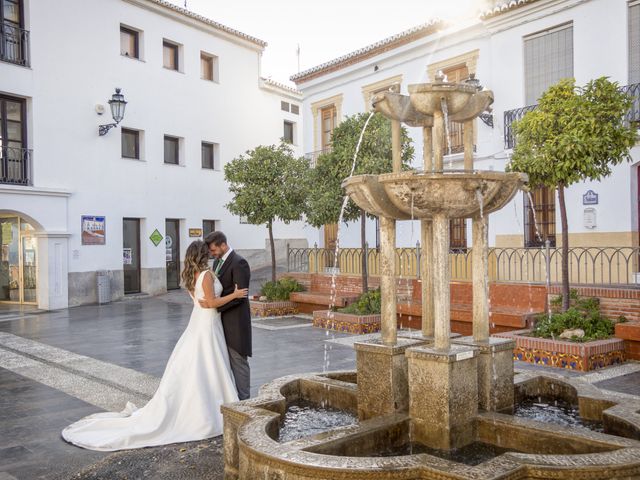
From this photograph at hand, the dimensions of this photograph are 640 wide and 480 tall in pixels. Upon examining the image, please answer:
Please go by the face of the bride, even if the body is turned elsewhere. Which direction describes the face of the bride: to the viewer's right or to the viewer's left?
to the viewer's right

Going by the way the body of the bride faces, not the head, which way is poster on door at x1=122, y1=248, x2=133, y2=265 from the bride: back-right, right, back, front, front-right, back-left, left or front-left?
front-left

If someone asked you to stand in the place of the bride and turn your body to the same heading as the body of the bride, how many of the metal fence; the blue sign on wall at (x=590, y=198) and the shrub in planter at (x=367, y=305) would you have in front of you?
3

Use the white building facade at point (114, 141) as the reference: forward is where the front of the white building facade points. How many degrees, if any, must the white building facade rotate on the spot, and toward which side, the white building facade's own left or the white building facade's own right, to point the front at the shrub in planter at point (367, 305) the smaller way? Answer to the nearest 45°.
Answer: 0° — it already faces it

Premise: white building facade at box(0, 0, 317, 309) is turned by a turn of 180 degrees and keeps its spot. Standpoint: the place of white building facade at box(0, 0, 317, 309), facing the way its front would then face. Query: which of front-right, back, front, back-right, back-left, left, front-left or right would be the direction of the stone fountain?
back-left

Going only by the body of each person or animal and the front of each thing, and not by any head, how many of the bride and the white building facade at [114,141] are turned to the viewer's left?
0

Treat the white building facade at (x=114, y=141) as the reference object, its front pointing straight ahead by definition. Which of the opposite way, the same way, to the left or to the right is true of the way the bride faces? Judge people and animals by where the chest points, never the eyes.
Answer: to the left

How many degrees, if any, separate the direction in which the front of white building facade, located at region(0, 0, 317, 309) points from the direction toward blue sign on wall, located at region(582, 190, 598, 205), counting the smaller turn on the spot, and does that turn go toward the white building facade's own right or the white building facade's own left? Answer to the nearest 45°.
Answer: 0° — it already faces it

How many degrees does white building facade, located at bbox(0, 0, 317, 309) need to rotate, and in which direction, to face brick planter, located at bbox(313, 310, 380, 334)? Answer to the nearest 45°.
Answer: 0° — it already faces it

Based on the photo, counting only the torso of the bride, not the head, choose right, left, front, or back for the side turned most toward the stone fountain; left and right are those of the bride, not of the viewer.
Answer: front

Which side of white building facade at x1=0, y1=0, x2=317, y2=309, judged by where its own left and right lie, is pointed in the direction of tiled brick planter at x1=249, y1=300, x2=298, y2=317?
front

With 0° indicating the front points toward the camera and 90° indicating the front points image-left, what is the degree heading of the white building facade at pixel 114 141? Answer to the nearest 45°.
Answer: approximately 315°

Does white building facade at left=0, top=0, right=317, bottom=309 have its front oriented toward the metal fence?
yes

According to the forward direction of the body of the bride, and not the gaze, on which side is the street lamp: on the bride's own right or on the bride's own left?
on the bride's own left

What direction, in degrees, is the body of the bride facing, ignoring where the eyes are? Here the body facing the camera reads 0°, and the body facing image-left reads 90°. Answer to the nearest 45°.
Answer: approximately 225°

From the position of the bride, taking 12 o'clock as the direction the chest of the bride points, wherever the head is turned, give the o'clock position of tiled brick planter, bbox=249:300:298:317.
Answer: The tiled brick planter is roughly at 11 o'clock from the bride.

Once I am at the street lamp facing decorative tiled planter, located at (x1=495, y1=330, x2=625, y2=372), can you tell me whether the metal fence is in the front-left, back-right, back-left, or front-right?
front-left

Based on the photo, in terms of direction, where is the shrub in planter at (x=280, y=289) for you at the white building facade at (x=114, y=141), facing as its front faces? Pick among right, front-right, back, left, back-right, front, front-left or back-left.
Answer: front
